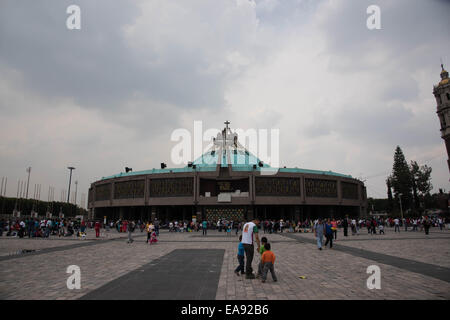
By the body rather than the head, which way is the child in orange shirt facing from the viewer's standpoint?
away from the camera

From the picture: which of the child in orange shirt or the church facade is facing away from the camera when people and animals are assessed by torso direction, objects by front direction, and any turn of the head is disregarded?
the child in orange shirt

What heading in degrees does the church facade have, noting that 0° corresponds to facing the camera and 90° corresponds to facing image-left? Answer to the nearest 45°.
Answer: approximately 0°

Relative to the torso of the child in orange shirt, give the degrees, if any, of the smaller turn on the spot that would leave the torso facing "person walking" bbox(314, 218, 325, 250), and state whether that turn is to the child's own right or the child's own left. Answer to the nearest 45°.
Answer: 0° — they already face them

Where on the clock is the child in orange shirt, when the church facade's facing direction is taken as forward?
The child in orange shirt is roughly at 12 o'clock from the church facade.

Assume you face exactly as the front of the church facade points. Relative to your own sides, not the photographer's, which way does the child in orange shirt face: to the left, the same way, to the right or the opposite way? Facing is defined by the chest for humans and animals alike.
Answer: the opposite way

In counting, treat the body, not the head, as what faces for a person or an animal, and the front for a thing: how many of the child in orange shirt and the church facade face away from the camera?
1
